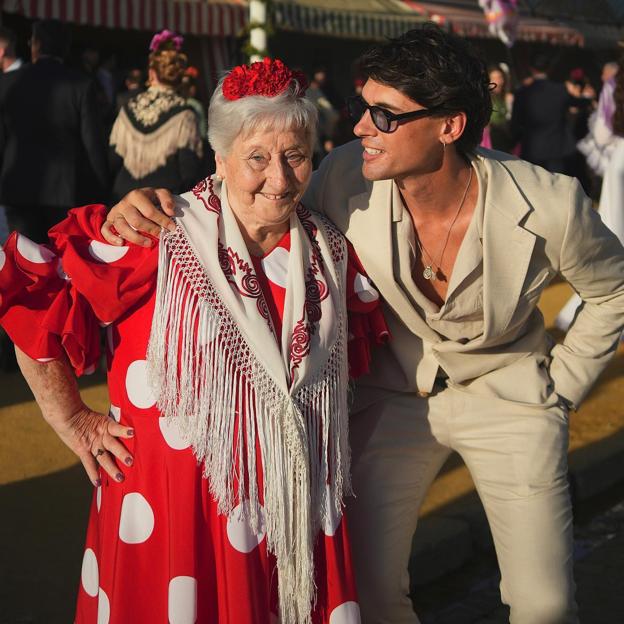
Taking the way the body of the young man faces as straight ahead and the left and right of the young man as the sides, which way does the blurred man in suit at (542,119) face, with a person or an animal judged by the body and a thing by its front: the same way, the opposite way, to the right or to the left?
the opposite way

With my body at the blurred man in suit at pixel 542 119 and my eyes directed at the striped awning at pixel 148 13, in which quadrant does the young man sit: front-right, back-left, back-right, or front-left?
back-left

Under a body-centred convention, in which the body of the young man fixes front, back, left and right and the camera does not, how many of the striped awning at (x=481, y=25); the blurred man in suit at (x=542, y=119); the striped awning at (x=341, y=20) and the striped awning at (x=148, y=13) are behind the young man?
4

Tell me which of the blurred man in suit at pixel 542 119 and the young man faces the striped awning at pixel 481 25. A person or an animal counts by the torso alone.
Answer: the blurred man in suit

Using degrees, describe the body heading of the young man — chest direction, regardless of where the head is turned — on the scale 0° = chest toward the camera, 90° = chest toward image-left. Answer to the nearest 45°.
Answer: approximately 0°

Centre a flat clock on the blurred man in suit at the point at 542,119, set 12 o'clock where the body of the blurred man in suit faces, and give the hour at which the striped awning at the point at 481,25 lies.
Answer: The striped awning is roughly at 12 o'clock from the blurred man in suit.

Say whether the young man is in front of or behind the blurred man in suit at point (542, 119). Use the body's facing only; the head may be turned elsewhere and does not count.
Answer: behind

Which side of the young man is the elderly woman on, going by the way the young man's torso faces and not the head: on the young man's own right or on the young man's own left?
on the young man's own right

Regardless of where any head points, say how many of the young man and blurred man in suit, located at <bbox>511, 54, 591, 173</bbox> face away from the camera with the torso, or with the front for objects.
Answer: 1

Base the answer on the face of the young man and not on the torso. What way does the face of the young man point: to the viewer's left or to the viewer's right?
to the viewer's left

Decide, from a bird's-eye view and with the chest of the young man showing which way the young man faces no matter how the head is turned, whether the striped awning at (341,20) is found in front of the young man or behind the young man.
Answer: behind

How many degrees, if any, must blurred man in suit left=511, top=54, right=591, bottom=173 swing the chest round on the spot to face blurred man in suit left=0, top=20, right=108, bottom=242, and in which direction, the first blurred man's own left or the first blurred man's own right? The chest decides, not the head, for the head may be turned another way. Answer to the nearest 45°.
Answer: approximately 135° to the first blurred man's own left

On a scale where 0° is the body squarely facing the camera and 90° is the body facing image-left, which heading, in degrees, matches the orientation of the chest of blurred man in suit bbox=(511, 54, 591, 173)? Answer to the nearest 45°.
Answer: approximately 180°

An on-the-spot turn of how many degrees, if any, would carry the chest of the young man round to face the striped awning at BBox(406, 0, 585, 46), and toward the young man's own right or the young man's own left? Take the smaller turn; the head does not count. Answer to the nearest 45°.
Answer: approximately 180°

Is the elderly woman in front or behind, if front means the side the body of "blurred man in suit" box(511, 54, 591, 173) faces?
behind

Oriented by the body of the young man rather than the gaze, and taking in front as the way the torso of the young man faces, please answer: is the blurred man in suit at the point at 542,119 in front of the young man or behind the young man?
behind
